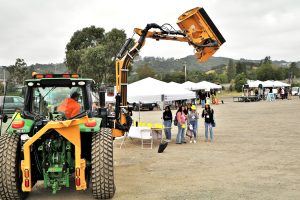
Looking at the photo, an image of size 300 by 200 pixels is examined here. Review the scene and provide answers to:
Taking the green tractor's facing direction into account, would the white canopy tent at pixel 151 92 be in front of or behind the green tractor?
in front

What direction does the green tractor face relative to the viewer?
away from the camera
